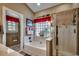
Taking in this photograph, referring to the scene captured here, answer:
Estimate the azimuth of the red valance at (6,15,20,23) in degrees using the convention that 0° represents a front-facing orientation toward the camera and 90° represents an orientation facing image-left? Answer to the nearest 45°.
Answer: approximately 315°
